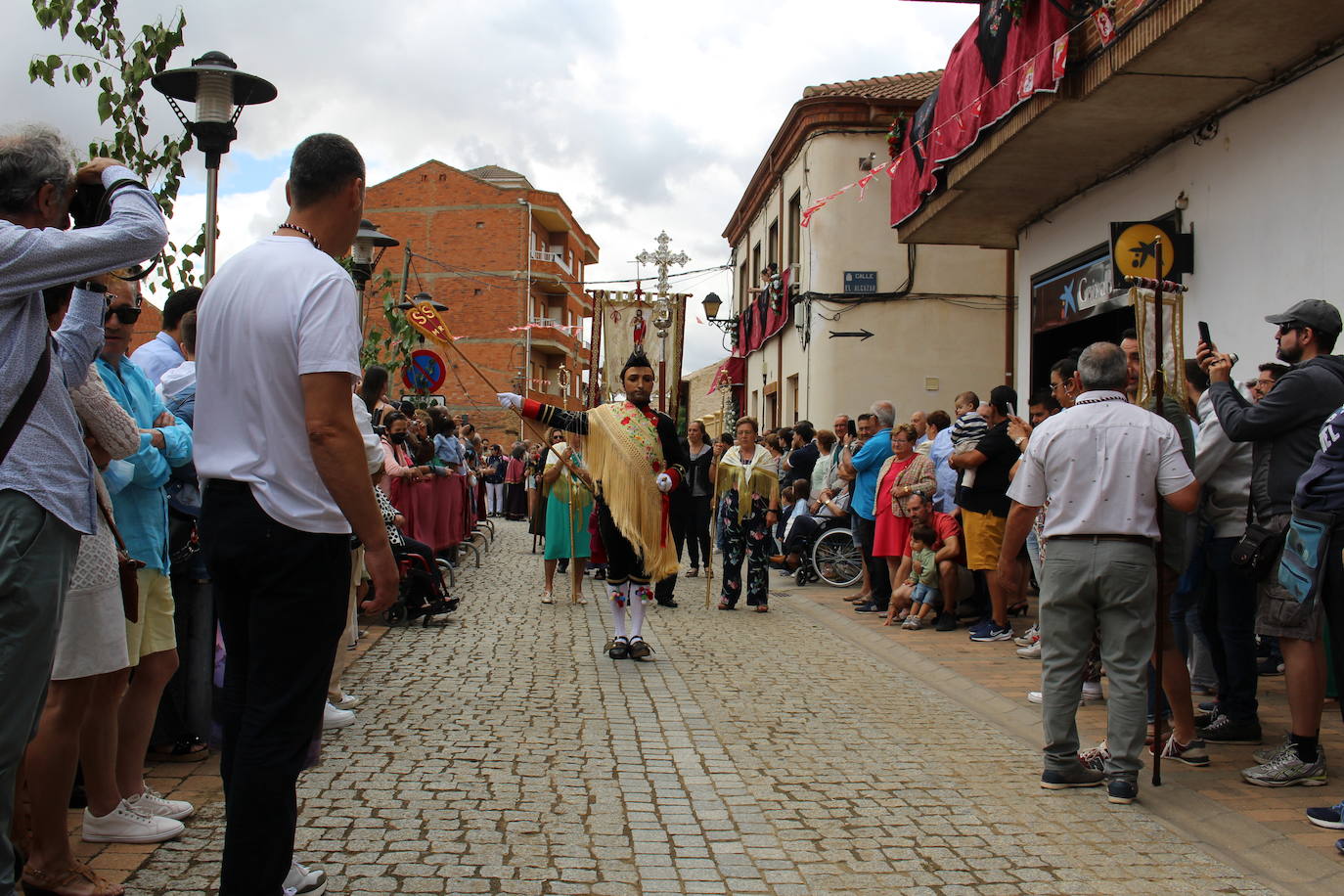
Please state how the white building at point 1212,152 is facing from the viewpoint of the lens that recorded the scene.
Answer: facing the viewer and to the left of the viewer

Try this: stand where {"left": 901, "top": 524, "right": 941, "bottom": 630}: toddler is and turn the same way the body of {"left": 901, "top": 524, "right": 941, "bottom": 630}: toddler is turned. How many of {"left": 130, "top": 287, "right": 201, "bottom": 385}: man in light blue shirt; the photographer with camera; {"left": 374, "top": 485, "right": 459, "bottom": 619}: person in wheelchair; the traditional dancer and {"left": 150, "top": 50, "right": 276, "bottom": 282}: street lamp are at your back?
0

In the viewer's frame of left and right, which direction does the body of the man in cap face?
facing to the left of the viewer

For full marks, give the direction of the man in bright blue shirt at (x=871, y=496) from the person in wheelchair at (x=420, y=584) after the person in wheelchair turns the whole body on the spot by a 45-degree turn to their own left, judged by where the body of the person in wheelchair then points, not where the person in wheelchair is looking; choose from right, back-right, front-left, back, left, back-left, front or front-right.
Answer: front-right

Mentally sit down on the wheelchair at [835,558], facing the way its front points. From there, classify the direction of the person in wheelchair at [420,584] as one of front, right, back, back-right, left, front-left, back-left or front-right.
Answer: front-left

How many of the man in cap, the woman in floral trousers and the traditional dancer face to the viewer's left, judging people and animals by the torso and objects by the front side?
1

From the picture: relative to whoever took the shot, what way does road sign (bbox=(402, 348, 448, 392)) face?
facing the viewer

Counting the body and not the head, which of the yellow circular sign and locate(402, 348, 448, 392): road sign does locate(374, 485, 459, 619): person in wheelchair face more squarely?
the yellow circular sign

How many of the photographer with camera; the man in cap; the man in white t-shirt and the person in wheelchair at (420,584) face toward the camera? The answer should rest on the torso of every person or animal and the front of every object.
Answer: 0

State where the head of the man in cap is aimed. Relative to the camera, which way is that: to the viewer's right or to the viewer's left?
to the viewer's left

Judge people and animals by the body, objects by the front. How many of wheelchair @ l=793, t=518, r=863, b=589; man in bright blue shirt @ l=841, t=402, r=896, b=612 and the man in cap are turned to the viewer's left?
3

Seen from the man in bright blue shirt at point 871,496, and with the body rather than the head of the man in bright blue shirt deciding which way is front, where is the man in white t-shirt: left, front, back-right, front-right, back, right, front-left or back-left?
left

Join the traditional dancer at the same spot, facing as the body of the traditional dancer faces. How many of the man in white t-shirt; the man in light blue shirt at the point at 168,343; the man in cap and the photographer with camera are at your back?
0

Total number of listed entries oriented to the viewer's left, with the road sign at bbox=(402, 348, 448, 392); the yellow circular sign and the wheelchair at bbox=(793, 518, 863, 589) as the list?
1

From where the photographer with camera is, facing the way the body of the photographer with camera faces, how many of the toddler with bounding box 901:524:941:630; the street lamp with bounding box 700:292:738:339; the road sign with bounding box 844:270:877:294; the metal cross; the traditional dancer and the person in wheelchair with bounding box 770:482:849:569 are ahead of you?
6

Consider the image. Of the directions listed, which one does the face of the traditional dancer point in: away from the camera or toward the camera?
toward the camera

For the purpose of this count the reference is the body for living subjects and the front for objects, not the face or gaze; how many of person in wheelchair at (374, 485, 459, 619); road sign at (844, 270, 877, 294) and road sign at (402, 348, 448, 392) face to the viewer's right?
1

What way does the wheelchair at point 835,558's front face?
to the viewer's left

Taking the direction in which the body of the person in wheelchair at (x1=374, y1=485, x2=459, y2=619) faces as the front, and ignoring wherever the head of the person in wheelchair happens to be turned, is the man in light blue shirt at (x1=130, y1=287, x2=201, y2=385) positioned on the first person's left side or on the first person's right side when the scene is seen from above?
on the first person's right side

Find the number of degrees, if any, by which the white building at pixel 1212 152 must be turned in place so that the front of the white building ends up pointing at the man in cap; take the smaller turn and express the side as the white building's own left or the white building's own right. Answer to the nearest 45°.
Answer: approximately 45° to the white building's own left
